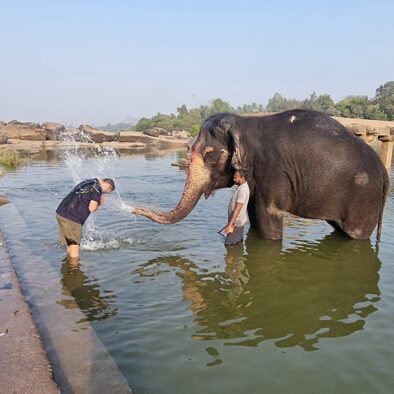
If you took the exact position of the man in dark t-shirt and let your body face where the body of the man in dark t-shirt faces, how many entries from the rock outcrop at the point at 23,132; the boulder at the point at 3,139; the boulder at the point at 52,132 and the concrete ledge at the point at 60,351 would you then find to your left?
3

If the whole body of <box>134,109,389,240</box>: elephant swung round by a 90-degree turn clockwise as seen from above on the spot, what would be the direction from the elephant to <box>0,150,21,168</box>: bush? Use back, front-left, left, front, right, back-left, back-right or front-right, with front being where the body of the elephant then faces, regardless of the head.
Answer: front-left

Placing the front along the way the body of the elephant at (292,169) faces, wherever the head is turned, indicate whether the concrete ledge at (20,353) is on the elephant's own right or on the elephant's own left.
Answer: on the elephant's own left

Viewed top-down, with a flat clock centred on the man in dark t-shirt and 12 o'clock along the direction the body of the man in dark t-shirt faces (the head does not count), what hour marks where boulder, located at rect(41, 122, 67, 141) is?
The boulder is roughly at 9 o'clock from the man in dark t-shirt.

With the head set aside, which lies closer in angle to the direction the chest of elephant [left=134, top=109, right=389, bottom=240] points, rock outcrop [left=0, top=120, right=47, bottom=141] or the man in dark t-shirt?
the man in dark t-shirt

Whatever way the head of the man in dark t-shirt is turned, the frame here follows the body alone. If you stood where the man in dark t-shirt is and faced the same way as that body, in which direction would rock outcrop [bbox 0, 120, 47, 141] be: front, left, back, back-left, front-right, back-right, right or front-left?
left

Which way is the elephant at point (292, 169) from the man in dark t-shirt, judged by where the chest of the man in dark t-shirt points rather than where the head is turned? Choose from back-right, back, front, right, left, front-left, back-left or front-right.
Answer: front

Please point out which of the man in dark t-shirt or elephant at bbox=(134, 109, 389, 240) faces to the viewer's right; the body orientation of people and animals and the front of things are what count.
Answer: the man in dark t-shirt

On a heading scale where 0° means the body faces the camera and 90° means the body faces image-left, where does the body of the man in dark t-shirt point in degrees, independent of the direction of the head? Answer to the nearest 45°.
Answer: approximately 270°

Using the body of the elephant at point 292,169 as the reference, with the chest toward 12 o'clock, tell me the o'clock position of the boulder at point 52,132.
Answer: The boulder is roughly at 2 o'clock from the elephant.

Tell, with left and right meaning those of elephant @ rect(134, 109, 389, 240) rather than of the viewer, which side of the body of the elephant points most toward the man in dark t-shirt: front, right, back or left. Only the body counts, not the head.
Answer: front

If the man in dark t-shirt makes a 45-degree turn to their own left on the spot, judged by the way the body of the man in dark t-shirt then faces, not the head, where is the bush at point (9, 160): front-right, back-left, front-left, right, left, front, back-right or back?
front-left

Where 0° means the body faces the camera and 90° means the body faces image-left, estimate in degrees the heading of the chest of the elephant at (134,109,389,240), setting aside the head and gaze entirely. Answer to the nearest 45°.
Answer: approximately 90°

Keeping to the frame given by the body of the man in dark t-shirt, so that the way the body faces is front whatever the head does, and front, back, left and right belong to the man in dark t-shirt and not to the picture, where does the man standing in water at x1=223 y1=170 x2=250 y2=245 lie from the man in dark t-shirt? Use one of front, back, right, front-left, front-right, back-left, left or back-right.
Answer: front
